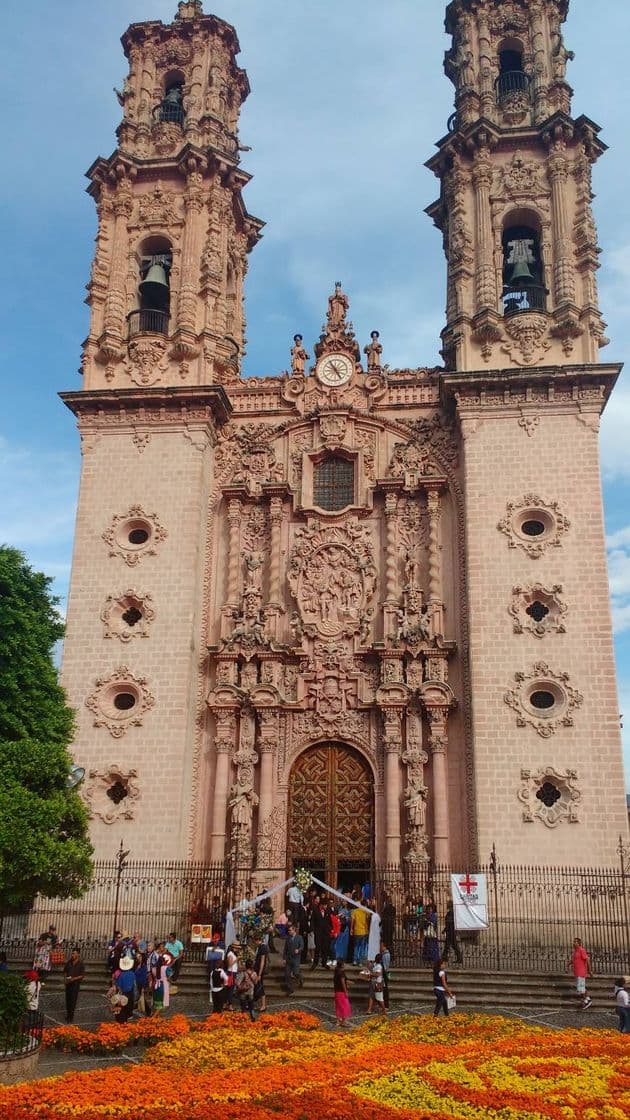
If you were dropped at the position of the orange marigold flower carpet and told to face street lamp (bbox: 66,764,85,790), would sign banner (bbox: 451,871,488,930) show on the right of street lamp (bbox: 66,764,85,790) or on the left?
right

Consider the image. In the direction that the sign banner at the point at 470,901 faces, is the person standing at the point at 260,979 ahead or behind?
ahead

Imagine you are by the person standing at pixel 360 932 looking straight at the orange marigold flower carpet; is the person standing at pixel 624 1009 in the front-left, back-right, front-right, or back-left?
front-left

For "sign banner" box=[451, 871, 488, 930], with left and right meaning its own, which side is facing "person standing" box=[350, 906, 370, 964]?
right

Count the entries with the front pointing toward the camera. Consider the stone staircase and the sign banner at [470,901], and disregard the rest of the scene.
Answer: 2

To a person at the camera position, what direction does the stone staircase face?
facing the viewer

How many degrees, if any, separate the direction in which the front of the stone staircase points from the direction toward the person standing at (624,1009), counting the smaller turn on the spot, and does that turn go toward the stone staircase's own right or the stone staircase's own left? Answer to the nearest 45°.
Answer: approximately 45° to the stone staircase's own left

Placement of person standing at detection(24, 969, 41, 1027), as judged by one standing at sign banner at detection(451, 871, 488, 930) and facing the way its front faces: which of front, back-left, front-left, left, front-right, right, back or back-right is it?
front-right

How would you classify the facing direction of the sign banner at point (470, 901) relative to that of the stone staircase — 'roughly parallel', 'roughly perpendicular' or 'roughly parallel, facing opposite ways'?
roughly parallel

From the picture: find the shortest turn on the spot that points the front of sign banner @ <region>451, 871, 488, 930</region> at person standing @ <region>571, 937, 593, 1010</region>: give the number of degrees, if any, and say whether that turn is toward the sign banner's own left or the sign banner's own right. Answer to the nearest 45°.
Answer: approximately 45° to the sign banner's own left

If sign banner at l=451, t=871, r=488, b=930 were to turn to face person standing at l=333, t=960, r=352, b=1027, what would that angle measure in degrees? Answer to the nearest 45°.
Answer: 0° — it already faces them

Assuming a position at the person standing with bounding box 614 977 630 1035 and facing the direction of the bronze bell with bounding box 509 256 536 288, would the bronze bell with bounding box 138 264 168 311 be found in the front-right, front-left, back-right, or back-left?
front-left

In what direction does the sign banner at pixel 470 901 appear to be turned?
toward the camera

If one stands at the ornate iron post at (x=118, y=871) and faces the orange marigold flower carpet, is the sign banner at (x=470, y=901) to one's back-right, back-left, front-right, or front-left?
front-left

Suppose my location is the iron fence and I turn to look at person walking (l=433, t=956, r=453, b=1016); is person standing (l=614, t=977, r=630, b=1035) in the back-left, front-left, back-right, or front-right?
front-left
